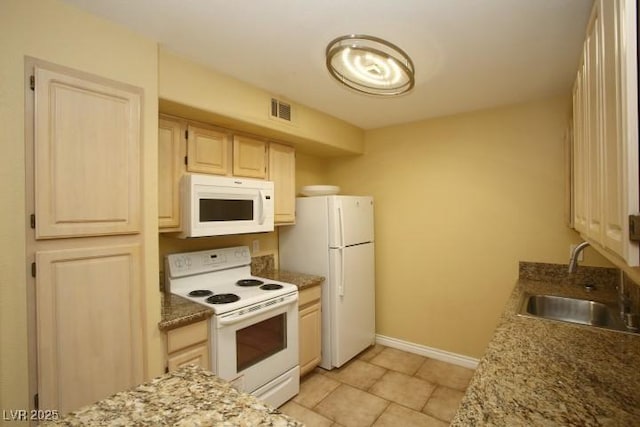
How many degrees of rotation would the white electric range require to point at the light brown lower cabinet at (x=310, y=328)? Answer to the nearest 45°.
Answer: approximately 90° to its left

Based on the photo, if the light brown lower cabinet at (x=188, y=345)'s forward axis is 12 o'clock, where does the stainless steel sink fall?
The stainless steel sink is roughly at 11 o'clock from the light brown lower cabinet.

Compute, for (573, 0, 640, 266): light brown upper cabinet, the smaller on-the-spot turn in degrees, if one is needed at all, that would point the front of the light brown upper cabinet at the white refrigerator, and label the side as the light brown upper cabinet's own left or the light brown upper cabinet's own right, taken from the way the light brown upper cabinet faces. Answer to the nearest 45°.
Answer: approximately 45° to the light brown upper cabinet's own right

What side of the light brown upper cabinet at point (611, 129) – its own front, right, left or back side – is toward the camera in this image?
left

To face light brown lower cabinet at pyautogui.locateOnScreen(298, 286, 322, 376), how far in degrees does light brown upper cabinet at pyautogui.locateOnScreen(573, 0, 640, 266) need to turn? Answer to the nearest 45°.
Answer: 0° — it already faces it

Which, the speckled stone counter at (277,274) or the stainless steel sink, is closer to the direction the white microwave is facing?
the stainless steel sink

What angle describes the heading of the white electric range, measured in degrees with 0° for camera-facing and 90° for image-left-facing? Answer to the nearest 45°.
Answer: approximately 315°

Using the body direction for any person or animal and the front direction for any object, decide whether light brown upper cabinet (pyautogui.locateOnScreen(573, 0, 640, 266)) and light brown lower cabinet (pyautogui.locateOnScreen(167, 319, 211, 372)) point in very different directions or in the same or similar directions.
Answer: very different directions
